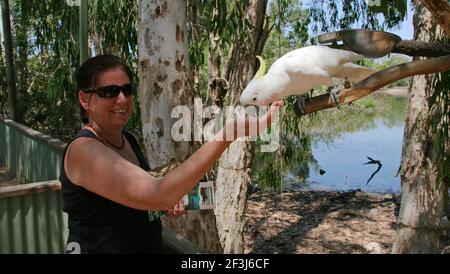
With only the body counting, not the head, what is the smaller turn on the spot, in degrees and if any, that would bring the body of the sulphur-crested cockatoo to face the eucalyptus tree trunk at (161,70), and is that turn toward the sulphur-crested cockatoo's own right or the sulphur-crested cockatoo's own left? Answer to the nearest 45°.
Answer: approximately 45° to the sulphur-crested cockatoo's own right

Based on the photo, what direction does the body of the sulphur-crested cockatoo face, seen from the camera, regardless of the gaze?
to the viewer's left

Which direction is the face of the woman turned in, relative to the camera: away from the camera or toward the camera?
toward the camera

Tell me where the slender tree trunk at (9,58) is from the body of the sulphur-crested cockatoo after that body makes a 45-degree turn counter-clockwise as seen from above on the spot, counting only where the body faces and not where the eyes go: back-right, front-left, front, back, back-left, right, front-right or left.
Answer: right
